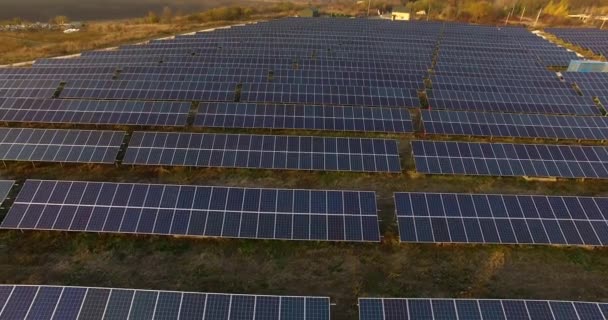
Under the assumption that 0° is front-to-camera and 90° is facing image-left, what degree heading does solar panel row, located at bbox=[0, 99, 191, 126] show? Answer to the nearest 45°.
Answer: approximately 0°

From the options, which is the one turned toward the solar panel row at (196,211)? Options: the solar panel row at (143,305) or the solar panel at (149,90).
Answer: the solar panel

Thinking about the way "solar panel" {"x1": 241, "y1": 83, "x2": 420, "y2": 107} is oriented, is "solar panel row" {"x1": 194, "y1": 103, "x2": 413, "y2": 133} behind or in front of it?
in front

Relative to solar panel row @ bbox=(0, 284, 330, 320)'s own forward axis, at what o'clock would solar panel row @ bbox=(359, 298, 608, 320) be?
solar panel row @ bbox=(359, 298, 608, 320) is roughly at 10 o'clock from solar panel row @ bbox=(0, 284, 330, 320).

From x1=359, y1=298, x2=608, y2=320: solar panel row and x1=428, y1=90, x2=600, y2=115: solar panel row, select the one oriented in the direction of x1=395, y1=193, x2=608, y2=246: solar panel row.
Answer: x1=428, y1=90, x2=600, y2=115: solar panel row

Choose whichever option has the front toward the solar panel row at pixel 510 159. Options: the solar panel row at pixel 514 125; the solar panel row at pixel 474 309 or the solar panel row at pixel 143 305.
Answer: the solar panel row at pixel 514 125

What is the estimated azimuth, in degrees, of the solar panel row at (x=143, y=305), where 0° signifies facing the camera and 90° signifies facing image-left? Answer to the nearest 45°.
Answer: approximately 0°

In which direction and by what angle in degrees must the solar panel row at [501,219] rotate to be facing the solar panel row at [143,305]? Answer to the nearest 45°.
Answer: approximately 45° to its right

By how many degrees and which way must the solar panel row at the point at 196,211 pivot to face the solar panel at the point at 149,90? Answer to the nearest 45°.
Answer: approximately 180°
